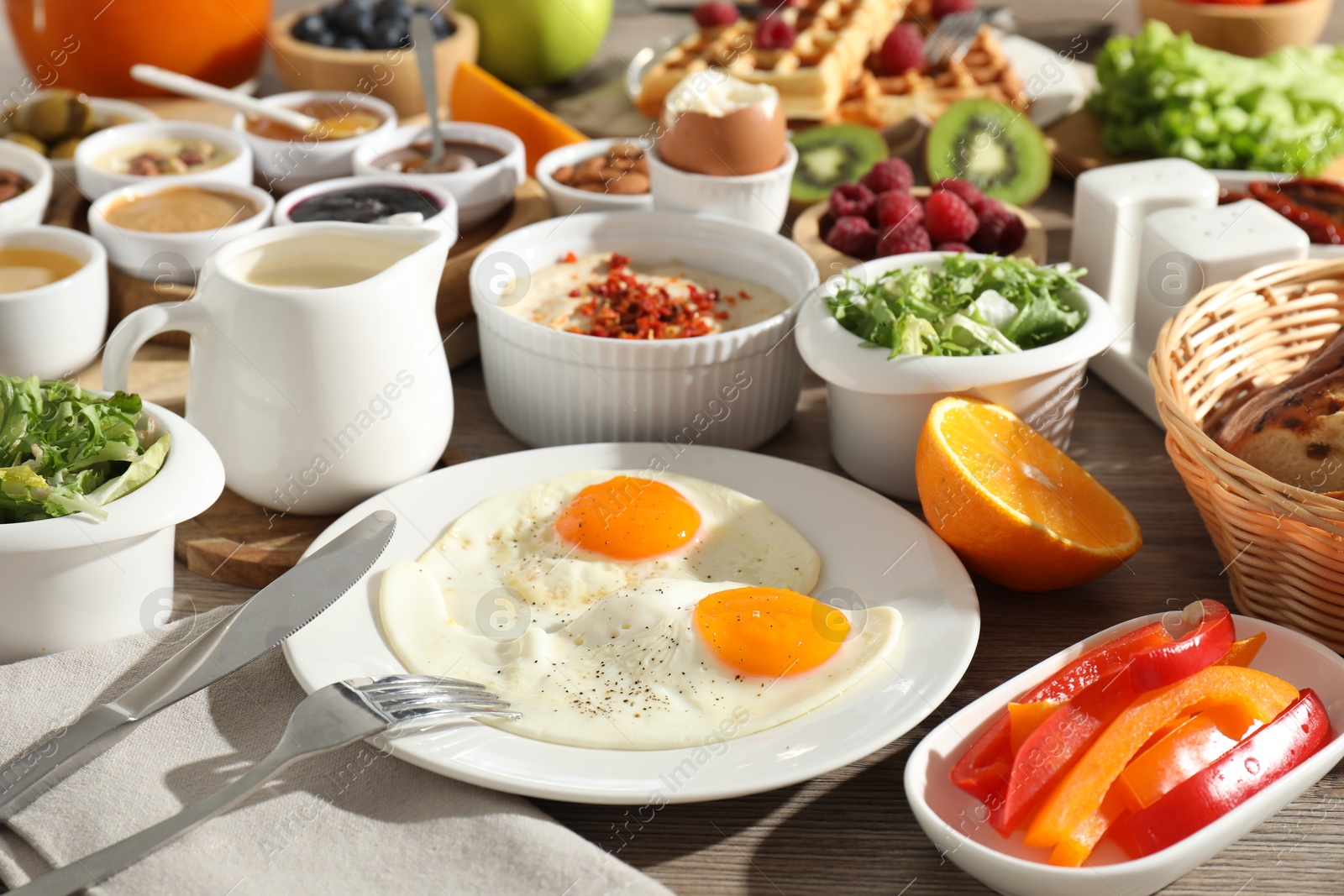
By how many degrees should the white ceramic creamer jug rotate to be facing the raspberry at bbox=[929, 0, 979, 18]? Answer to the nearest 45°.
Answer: approximately 45° to its left

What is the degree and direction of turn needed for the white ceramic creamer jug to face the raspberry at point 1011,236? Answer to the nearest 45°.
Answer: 0° — it already faces it

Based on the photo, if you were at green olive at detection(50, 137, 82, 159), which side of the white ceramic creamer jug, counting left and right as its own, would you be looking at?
left

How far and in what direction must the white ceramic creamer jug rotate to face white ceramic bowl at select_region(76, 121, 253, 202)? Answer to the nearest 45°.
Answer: approximately 90° to its left

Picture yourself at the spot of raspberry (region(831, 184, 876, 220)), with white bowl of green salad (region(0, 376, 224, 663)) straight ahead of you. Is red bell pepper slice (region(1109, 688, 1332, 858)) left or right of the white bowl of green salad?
left

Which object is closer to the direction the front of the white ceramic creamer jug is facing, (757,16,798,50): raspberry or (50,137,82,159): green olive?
the raspberry

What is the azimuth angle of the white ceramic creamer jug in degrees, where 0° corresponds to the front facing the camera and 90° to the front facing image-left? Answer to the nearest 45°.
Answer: approximately 270°

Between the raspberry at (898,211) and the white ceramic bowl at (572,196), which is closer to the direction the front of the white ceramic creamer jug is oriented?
the raspberry

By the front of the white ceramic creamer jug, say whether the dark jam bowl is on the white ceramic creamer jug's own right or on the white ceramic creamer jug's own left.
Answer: on the white ceramic creamer jug's own left

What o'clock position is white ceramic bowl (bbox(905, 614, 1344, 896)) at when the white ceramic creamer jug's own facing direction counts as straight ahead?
The white ceramic bowl is roughly at 2 o'clock from the white ceramic creamer jug.
